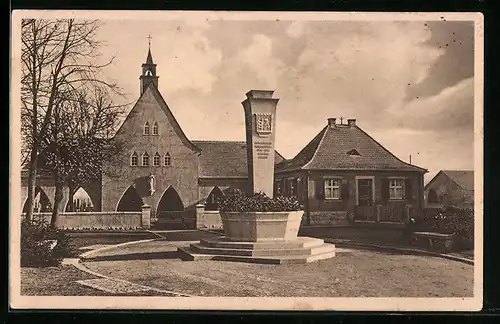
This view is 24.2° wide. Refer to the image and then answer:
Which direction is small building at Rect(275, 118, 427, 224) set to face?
toward the camera

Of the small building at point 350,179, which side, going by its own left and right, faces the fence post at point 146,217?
right

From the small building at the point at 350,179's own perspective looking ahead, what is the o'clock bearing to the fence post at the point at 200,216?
The fence post is roughly at 3 o'clock from the small building.
